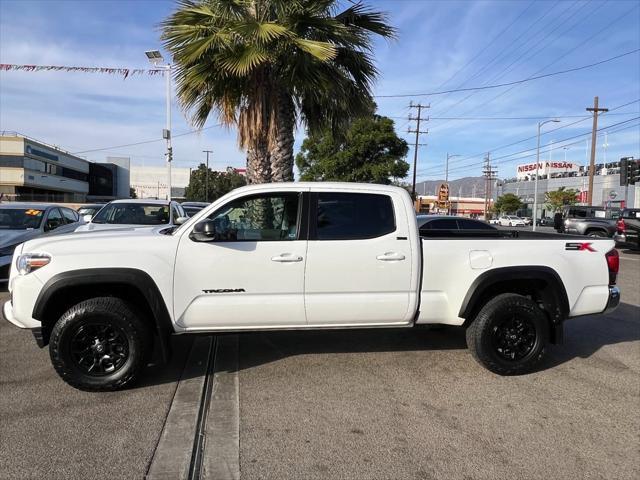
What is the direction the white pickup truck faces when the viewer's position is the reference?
facing to the left of the viewer

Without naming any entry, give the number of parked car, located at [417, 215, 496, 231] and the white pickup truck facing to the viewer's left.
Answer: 1

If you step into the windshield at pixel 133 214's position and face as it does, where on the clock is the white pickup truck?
The white pickup truck is roughly at 10 o'clock from the windshield.

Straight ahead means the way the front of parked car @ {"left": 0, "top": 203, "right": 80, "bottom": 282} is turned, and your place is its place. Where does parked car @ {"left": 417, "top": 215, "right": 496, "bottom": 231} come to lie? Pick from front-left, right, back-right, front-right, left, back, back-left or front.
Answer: back-left

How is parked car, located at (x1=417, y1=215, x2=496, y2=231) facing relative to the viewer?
to the viewer's right

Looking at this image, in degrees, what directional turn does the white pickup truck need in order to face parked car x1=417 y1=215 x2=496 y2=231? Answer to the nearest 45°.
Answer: approximately 135° to its right

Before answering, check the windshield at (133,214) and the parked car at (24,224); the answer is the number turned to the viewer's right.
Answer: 0

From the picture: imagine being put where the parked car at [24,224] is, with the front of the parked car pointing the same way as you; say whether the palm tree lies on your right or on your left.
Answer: on your left

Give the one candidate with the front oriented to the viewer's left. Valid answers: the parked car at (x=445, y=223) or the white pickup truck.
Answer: the white pickup truck

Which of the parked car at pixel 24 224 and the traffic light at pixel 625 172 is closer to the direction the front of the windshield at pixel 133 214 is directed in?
the parked car

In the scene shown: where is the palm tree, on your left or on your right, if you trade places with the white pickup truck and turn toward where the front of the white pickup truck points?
on your right

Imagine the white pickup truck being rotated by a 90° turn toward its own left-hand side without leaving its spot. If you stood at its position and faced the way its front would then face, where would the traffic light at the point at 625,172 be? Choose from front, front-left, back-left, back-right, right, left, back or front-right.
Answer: back-left

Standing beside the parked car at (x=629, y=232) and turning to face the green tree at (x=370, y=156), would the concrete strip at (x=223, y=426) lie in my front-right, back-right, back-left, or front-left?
back-left
